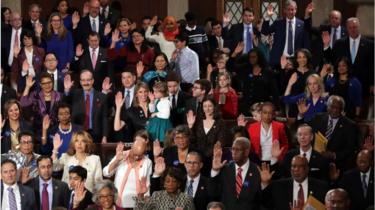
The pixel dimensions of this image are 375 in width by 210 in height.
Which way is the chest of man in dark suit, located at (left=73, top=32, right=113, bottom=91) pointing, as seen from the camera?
toward the camera

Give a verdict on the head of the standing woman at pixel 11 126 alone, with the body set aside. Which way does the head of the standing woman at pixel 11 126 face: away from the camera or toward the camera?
toward the camera

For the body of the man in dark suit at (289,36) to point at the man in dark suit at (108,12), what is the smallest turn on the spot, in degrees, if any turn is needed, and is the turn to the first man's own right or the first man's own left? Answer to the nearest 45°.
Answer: approximately 90° to the first man's own right

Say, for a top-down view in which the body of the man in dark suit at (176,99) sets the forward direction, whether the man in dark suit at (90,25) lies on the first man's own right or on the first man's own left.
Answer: on the first man's own right

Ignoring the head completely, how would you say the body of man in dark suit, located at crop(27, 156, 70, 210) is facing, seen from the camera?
toward the camera

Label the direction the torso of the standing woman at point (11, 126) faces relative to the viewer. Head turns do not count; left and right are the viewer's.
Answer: facing the viewer

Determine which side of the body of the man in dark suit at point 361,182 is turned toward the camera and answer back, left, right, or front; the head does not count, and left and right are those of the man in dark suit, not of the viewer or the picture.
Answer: front

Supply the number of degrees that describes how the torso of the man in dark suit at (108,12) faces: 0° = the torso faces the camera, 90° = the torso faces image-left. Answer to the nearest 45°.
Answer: approximately 45°

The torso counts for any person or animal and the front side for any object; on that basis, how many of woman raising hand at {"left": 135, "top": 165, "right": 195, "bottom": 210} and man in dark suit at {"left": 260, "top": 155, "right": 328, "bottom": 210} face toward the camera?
2
